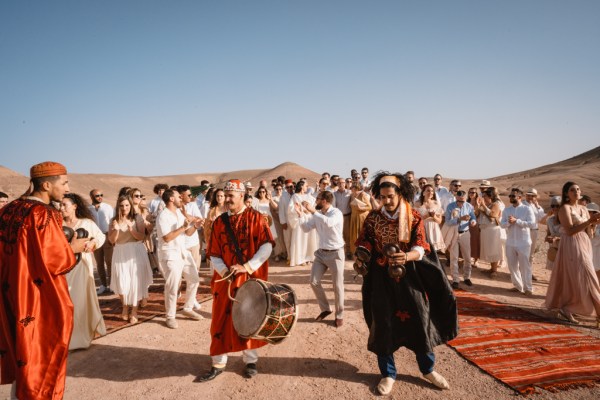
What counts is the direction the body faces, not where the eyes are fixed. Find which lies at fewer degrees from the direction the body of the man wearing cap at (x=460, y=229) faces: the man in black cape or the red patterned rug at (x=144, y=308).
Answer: the man in black cape

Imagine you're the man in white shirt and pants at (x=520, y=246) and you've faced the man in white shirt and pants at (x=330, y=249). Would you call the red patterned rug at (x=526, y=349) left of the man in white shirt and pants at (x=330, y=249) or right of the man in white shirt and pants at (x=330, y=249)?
left

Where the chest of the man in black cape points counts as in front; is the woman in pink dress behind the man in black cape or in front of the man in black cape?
behind

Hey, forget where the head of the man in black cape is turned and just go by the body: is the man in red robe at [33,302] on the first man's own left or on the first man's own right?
on the first man's own right

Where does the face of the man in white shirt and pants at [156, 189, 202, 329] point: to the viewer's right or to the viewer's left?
to the viewer's right

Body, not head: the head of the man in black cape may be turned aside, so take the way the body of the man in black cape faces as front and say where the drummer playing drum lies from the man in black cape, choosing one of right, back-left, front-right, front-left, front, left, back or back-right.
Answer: right

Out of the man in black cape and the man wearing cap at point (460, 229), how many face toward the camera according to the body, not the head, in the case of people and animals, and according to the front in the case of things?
2

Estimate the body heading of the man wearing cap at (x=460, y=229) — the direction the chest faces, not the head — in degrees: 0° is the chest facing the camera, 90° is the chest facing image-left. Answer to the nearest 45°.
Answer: approximately 0°

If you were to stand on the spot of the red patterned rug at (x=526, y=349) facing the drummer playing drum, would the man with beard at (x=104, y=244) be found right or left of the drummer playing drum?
right

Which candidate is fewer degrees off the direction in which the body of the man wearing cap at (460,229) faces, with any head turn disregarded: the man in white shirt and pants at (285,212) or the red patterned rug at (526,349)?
the red patterned rug

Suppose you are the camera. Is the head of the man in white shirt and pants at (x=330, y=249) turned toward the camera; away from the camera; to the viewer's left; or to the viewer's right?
to the viewer's left

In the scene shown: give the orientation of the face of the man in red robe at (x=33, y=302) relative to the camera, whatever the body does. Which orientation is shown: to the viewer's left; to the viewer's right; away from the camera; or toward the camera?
to the viewer's right
